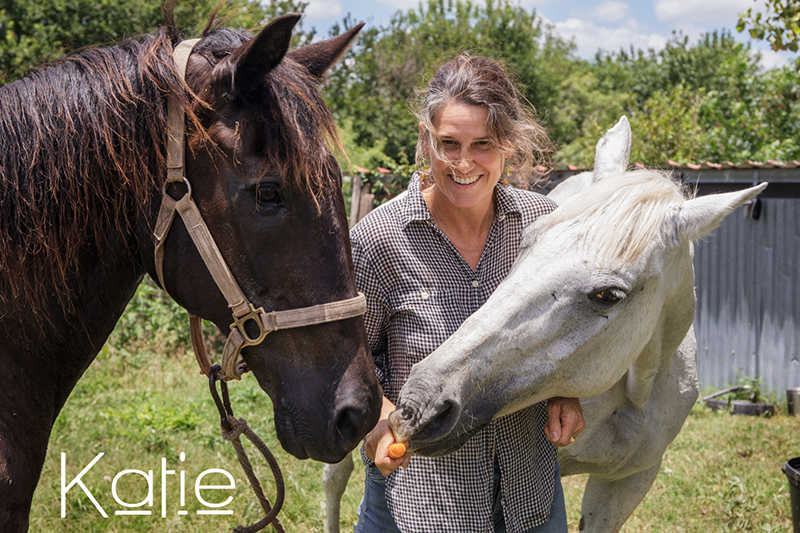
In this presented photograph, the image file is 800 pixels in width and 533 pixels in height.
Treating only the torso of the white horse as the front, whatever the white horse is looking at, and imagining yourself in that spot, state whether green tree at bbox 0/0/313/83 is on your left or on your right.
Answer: on your right

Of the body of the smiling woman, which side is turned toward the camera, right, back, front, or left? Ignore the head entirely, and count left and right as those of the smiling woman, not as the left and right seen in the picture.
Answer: front

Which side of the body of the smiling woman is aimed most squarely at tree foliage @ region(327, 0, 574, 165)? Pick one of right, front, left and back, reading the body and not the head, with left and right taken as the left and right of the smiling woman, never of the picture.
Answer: back

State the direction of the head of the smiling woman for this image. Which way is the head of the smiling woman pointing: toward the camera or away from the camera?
toward the camera

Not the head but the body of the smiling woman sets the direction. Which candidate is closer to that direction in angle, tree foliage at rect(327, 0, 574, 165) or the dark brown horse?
the dark brown horse

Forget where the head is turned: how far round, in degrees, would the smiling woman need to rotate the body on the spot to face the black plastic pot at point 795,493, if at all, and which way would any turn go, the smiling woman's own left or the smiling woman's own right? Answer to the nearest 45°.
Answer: approximately 135° to the smiling woman's own left

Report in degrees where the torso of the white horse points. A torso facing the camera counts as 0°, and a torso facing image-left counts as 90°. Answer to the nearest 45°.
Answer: approximately 45°

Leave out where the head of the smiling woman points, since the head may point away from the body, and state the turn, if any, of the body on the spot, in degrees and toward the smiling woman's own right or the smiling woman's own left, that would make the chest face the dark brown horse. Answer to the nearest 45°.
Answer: approximately 45° to the smiling woman's own right

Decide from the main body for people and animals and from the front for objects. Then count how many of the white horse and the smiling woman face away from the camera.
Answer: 0

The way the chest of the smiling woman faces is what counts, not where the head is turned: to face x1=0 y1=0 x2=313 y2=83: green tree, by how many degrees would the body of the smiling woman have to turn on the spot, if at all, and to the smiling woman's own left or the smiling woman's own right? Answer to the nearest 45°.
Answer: approximately 135° to the smiling woman's own right

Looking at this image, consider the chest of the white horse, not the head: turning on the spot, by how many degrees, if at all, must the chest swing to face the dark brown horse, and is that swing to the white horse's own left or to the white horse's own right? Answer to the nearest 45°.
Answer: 0° — it already faces it

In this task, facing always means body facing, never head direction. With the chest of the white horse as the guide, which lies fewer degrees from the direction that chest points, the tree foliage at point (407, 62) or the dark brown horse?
the dark brown horse
